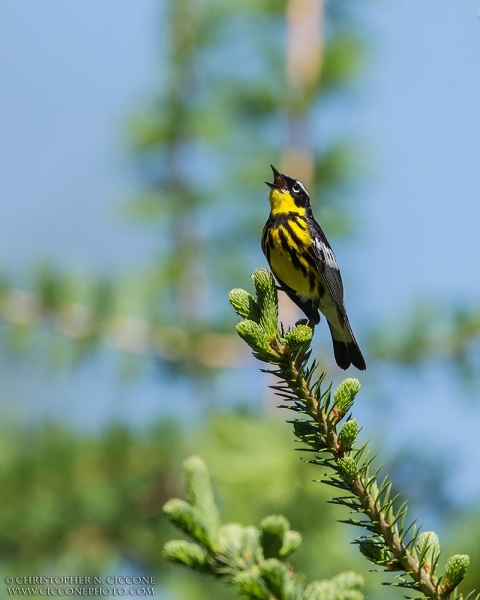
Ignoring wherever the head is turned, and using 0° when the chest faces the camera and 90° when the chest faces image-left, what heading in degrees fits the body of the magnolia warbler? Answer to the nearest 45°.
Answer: approximately 45°
